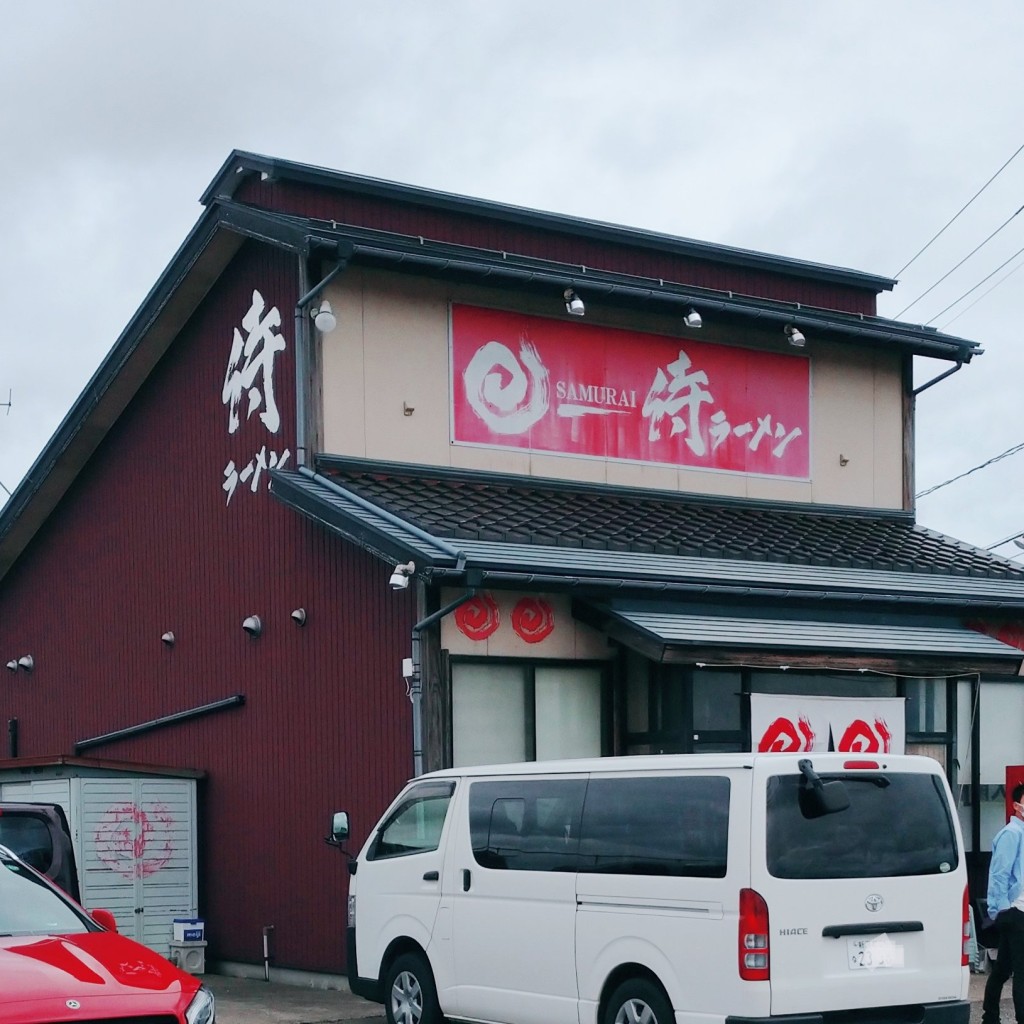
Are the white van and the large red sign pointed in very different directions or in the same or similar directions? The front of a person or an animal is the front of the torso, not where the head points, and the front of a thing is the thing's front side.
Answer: very different directions

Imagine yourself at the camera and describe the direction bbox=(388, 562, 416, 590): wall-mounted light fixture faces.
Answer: facing the viewer and to the left of the viewer

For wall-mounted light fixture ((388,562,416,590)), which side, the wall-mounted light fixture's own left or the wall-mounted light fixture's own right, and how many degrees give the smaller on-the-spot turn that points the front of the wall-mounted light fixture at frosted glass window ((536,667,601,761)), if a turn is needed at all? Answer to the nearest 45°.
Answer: approximately 180°

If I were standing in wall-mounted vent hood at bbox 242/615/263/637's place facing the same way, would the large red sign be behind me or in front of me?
behind

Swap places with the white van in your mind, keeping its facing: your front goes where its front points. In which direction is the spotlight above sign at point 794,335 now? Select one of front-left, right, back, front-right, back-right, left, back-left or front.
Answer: front-right

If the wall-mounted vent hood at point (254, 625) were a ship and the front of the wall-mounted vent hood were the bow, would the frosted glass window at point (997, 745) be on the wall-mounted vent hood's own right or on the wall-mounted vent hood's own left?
on the wall-mounted vent hood's own left

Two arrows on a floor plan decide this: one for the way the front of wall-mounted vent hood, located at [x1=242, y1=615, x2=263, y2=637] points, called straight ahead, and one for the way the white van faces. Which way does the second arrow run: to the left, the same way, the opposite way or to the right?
to the right

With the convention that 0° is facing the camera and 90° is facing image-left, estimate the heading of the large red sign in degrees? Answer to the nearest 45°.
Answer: approximately 315°

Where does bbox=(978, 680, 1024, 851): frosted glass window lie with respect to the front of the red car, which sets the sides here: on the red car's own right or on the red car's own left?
on the red car's own left

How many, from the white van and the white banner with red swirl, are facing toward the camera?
1

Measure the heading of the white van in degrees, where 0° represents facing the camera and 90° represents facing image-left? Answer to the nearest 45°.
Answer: approximately 135°
